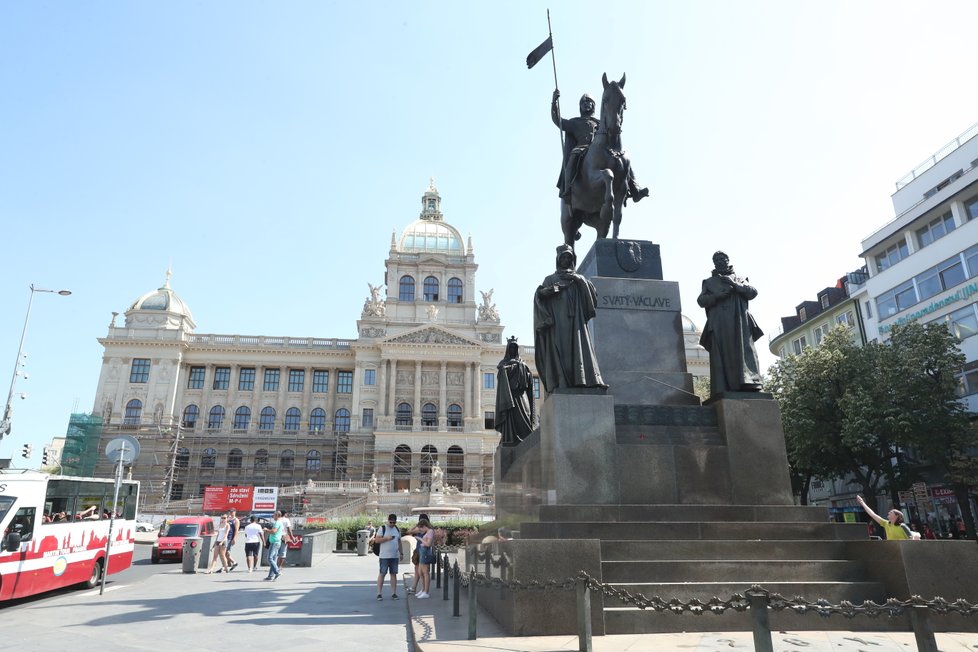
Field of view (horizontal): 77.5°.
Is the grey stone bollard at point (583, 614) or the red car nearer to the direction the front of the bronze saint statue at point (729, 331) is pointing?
the grey stone bollard

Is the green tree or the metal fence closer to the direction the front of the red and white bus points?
the metal fence

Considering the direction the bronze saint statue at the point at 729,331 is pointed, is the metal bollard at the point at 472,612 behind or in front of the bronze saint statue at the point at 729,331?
in front

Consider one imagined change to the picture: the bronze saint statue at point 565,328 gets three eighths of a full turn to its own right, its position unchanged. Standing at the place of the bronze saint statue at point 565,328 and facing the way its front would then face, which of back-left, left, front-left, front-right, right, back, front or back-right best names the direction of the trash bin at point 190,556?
front

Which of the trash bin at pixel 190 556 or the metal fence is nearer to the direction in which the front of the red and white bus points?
the metal fence

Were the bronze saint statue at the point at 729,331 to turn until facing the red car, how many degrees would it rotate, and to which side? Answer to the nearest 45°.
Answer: approximately 135° to its right

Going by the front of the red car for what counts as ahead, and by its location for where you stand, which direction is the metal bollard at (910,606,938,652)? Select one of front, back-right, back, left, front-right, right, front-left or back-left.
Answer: front-left

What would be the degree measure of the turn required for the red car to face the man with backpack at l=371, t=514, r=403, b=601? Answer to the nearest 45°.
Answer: approximately 45° to its left

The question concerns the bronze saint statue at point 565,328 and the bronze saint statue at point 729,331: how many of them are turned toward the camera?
2

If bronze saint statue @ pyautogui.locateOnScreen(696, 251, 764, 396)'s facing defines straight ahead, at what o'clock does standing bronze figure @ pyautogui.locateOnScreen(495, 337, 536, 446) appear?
The standing bronze figure is roughly at 4 o'clock from the bronze saint statue.
